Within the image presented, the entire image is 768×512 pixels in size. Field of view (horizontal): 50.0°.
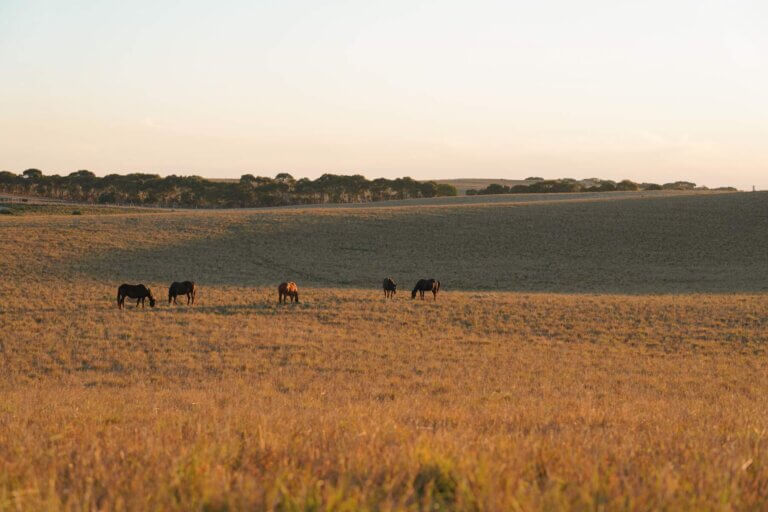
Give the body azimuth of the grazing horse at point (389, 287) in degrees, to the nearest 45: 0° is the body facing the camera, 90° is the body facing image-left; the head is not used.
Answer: approximately 0°

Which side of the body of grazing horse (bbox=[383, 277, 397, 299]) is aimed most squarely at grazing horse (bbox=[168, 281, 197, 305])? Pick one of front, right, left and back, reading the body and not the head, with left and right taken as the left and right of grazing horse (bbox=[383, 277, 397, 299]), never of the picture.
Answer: right

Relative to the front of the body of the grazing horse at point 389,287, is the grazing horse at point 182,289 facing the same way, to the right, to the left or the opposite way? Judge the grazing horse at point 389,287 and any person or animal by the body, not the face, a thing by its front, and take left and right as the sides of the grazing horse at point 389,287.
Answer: to the right

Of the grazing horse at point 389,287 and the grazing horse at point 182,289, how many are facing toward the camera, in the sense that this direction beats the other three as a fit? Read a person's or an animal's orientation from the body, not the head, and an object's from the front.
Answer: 1

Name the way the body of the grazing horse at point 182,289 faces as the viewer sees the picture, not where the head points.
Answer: to the viewer's left

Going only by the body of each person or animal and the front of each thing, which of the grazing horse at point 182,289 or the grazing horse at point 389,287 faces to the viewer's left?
the grazing horse at point 182,289

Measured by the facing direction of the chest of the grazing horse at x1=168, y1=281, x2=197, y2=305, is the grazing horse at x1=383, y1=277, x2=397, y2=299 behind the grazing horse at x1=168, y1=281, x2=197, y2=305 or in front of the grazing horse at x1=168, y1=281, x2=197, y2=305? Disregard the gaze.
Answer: behind
